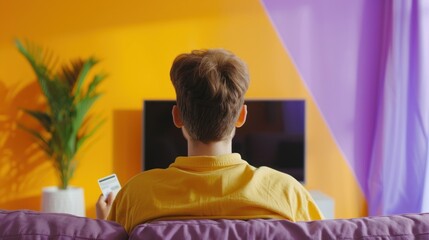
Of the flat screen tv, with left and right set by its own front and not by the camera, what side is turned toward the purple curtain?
left

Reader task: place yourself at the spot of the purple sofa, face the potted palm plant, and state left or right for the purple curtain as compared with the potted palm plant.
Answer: right

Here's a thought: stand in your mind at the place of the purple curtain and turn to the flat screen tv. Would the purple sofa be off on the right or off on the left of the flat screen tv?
left

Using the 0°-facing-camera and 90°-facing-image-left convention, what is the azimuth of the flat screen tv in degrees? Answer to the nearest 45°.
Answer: approximately 0°

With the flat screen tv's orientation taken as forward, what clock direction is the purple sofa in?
The purple sofa is roughly at 12 o'clock from the flat screen tv.

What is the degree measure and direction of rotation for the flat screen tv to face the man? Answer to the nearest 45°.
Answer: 0° — it already faces them

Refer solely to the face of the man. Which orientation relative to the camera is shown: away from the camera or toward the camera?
away from the camera

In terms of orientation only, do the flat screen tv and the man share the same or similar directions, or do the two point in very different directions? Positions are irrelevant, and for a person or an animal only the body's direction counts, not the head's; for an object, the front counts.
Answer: very different directions

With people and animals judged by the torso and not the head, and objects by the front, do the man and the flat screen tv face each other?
yes

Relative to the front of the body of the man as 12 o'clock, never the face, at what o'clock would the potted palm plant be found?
The potted palm plant is roughly at 11 o'clock from the man.

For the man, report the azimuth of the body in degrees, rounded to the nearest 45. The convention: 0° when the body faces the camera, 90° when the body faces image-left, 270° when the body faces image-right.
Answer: approximately 180°

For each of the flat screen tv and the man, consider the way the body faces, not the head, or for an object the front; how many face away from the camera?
1

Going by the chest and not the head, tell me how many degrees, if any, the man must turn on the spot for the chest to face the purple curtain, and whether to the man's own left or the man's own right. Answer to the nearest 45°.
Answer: approximately 45° to the man's own right
